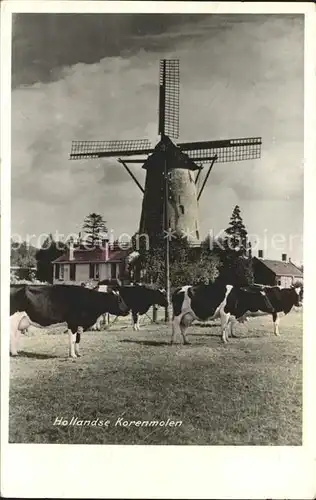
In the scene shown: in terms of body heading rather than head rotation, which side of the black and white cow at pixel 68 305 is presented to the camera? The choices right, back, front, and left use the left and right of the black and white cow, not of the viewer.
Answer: right

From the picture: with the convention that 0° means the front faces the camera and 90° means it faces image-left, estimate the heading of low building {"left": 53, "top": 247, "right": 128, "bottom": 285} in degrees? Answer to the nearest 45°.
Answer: approximately 0°

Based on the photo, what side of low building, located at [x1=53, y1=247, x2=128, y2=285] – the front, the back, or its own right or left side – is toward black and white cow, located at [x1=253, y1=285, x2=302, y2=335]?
front

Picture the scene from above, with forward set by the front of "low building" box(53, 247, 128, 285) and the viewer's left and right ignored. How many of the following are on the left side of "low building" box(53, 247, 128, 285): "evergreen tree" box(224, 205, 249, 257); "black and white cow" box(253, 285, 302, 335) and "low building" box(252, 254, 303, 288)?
3

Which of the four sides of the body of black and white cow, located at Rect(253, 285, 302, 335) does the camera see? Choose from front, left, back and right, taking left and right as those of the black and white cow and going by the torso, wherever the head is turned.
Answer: right
